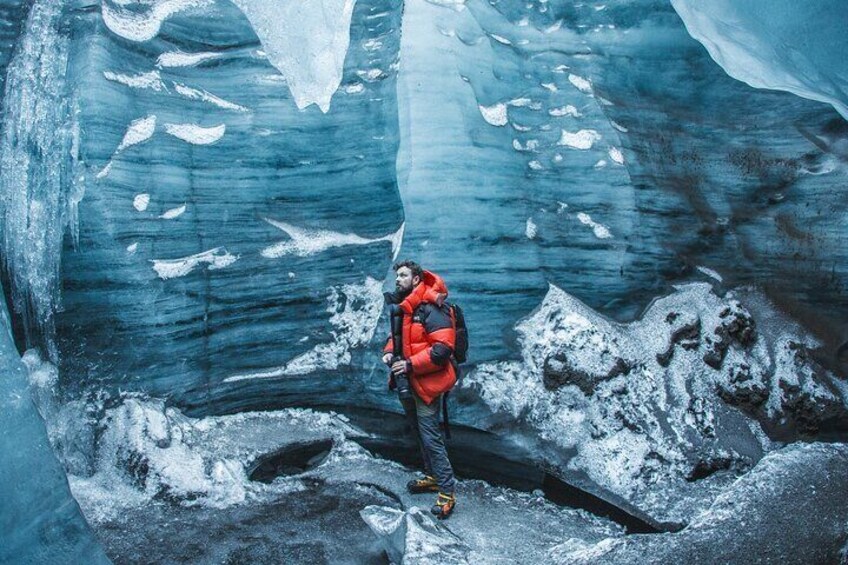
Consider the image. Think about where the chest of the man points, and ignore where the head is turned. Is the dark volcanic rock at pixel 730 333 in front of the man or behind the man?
behind

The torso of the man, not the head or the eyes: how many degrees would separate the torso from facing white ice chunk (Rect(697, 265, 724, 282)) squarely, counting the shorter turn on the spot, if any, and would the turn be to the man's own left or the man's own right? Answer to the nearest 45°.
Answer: approximately 135° to the man's own right

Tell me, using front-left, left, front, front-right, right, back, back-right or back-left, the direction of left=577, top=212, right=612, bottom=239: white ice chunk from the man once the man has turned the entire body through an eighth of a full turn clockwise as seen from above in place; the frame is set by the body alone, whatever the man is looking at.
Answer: right

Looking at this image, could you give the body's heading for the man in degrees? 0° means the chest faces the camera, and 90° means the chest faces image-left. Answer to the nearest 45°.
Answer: approximately 90°

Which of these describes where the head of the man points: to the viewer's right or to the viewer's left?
to the viewer's left

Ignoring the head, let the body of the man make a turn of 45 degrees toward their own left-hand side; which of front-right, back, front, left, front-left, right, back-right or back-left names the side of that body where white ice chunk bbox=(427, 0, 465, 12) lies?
back-right
